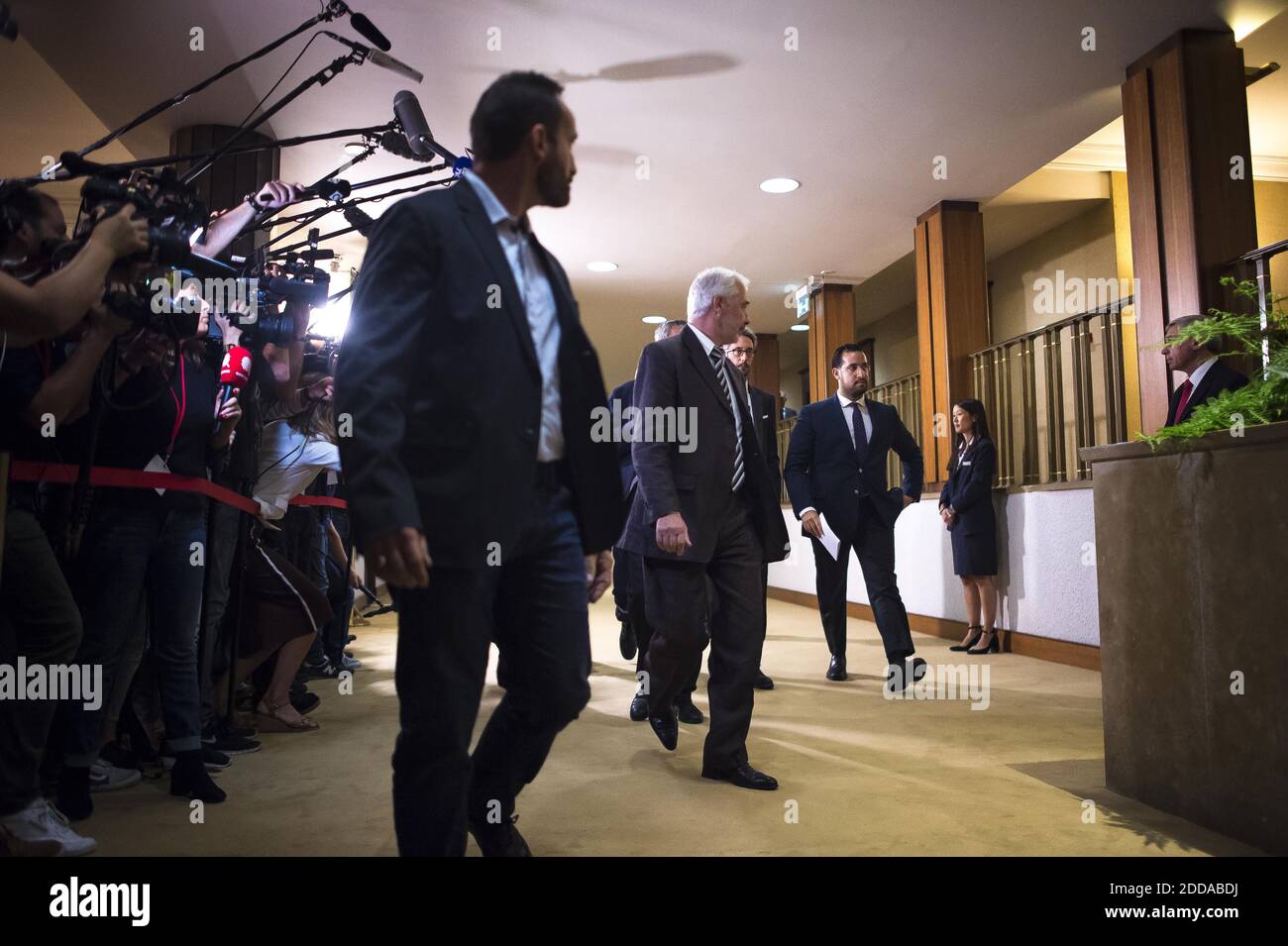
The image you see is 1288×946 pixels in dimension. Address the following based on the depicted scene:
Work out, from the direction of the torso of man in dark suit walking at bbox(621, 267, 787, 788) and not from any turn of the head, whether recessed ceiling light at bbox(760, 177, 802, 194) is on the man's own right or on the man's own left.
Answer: on the man's own left

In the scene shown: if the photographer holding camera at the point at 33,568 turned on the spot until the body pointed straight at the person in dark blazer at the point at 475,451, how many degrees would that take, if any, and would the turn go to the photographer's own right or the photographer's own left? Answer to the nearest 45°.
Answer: approximately 45° to the photographer's own right

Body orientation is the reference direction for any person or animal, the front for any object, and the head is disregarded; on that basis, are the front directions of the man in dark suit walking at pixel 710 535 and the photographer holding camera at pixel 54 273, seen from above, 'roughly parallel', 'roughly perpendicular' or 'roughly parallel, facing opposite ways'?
roughly perpendicular

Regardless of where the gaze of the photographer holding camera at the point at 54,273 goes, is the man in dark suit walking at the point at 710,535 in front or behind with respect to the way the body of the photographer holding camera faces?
in front

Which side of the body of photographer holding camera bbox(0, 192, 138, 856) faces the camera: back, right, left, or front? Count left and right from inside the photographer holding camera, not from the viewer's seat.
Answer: right

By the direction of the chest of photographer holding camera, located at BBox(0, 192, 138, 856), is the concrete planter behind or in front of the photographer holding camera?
in front

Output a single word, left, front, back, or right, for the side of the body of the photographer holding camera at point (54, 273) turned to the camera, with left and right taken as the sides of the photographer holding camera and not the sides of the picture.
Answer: right

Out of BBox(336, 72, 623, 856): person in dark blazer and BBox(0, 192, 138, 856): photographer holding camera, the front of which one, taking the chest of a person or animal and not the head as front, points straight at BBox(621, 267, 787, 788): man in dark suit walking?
the photographer holding camera

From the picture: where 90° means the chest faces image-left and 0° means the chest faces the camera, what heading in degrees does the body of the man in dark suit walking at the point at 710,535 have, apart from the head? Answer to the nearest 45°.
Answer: approximately 315°

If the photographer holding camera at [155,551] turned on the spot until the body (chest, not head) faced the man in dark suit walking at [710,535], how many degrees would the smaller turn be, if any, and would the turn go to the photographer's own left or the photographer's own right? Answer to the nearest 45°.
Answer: approximately 45° to the photographer's own left

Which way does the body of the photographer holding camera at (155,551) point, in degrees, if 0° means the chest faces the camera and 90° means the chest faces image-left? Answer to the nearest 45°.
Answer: approximately 315°
